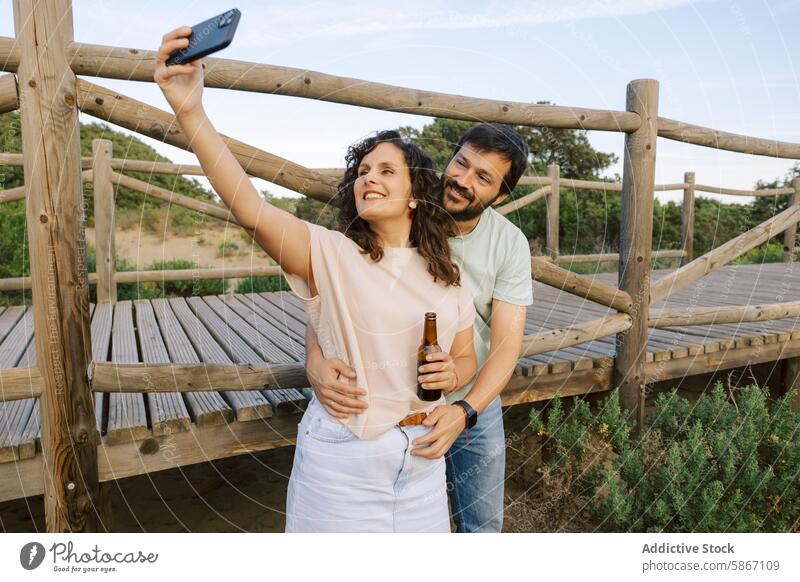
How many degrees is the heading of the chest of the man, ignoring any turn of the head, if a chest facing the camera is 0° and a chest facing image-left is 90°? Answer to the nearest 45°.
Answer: approximately 45°

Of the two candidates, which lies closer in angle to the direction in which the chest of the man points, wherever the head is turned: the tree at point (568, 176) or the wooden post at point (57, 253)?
the wooden post

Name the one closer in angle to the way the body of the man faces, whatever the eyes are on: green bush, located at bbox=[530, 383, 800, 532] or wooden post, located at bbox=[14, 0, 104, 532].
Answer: the wooden post

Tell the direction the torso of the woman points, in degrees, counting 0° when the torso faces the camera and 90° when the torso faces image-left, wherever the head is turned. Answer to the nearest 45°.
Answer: approximately 0°

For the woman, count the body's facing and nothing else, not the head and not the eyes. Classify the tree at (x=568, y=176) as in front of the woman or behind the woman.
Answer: behind
